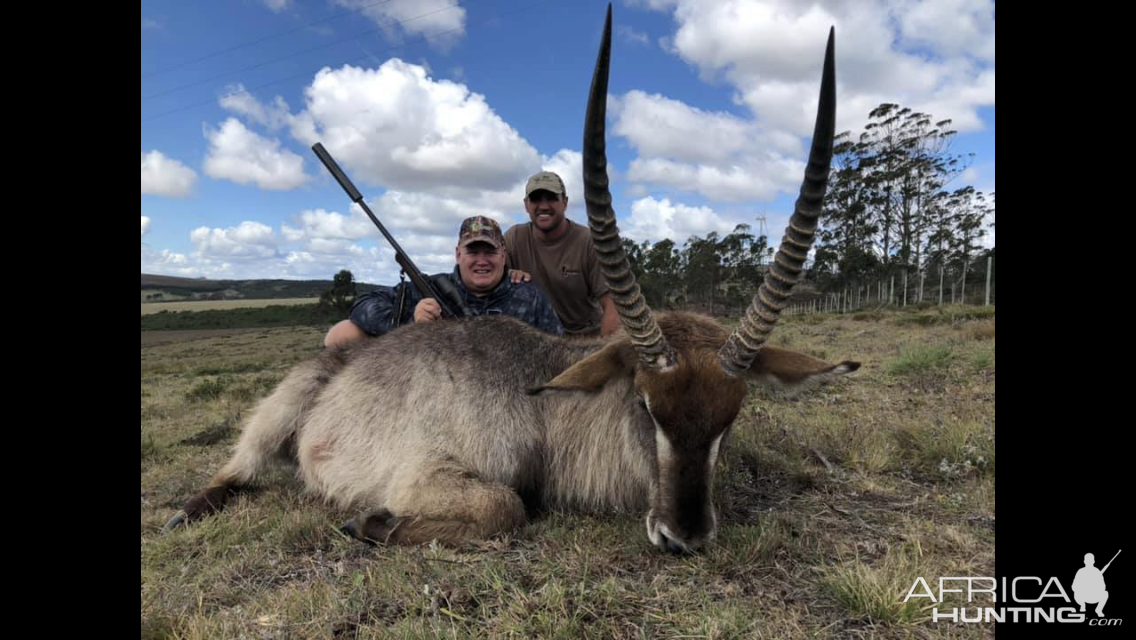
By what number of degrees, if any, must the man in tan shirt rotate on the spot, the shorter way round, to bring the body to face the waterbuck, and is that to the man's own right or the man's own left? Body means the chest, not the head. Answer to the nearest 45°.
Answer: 0° — they already face it

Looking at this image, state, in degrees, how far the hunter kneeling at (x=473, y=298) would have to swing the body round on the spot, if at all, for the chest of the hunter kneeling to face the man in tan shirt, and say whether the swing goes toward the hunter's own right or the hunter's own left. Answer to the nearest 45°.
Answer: approximately 135° to the hunter's own left

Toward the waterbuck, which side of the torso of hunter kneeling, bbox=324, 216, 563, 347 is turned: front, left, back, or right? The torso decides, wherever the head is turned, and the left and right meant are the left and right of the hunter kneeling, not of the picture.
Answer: front

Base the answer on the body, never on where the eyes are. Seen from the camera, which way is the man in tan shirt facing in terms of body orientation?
toward the camera

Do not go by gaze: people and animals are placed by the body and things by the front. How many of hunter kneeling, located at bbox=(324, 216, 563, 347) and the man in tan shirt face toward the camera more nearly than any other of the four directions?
2

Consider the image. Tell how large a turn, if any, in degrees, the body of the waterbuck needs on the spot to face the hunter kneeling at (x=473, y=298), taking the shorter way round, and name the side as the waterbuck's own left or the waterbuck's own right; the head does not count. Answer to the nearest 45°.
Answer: approximately 135° to the waterbuck's own left

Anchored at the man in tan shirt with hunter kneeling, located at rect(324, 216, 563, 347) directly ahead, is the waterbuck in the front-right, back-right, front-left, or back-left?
front-left

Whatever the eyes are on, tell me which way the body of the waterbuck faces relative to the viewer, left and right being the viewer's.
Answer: facing the viewer and to the right of the viewer

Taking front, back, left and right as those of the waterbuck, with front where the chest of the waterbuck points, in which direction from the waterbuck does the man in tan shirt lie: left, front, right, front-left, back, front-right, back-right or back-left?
back-left

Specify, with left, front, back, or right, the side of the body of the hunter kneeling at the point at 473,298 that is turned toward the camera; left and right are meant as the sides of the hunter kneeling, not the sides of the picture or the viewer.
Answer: front

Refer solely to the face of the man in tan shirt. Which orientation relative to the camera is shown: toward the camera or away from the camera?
toward the camera

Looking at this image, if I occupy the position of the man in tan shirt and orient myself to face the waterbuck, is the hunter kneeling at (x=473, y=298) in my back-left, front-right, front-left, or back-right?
front-right

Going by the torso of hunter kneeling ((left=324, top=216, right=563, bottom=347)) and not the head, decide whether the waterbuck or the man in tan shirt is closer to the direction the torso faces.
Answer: the waterbuck

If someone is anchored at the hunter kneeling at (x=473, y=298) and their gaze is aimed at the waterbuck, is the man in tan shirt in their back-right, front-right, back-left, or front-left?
back-left
